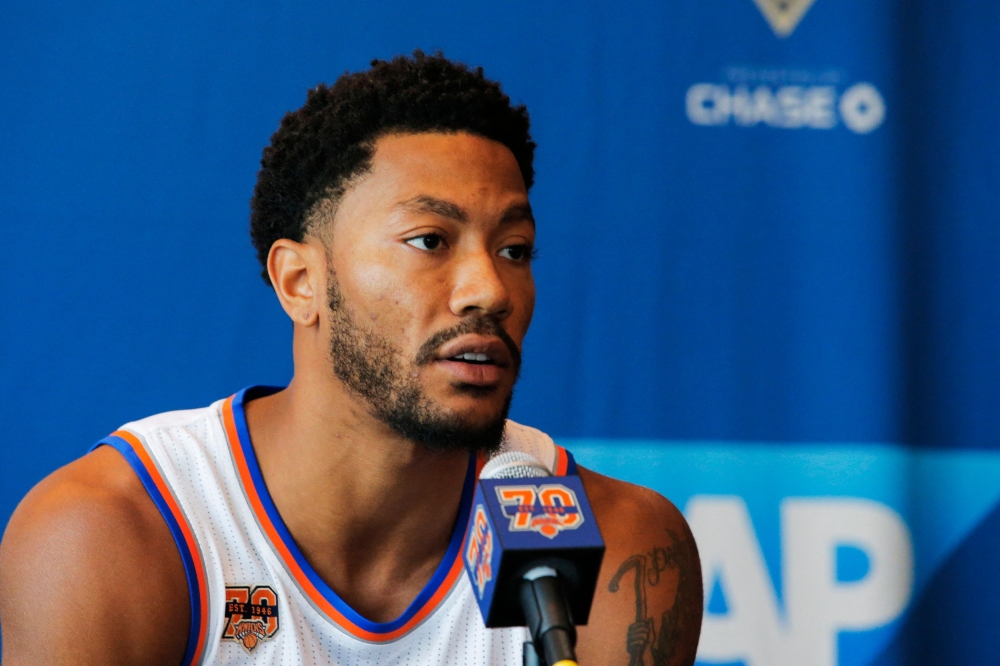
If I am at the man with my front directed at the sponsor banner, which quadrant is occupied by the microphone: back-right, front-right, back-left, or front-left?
back-right

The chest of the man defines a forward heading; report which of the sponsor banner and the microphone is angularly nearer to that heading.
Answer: the microphone

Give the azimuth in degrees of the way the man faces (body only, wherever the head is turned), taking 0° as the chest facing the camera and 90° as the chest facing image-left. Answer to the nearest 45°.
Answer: approximately 315°

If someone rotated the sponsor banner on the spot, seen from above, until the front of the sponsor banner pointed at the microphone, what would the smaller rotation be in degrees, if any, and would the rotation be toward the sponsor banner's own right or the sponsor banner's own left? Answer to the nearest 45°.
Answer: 0° — it already faces it

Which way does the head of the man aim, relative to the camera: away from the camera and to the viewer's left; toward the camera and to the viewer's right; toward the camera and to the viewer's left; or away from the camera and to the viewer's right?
toward the camera and to the viewer's right

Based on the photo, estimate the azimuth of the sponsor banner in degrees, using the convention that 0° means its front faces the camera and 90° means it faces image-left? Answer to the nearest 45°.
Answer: approximately 0°

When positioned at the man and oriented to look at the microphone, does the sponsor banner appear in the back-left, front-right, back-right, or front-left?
back-left
